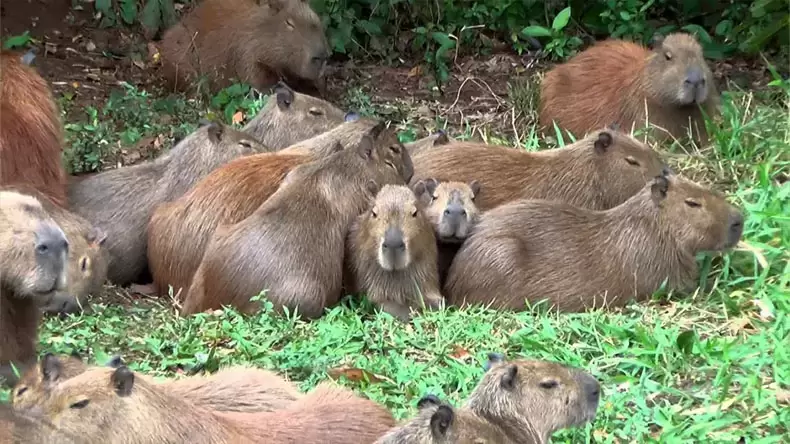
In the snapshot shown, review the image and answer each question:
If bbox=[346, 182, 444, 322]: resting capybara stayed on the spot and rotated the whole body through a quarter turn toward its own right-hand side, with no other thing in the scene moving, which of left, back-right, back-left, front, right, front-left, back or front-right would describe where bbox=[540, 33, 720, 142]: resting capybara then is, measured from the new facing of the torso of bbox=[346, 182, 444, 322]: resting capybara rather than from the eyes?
back-right

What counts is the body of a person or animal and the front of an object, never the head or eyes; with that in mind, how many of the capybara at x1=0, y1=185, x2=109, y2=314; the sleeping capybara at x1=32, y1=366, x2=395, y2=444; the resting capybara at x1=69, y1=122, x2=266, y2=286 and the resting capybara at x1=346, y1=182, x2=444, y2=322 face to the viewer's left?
1

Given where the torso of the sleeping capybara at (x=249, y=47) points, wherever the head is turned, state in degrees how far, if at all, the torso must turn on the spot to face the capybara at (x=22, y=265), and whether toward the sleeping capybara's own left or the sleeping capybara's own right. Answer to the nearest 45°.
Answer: approximately 90° to the sleeping capybara's own right

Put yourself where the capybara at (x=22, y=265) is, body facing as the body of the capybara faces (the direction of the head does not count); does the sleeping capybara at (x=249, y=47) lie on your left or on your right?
on your left

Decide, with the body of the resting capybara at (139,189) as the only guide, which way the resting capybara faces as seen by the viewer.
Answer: to the viewer's right

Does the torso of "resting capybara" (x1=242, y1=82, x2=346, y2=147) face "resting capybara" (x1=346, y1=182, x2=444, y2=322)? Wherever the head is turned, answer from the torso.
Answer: no

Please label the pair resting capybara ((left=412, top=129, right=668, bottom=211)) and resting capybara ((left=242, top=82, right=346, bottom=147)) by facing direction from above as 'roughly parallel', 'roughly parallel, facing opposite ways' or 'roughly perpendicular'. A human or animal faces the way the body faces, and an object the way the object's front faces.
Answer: roughly parallel

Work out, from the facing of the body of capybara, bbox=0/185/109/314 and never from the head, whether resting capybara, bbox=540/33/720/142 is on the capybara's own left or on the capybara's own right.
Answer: on the capybara's own left

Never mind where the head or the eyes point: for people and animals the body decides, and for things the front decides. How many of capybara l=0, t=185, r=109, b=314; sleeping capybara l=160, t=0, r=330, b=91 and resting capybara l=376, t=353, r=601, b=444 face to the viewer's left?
0

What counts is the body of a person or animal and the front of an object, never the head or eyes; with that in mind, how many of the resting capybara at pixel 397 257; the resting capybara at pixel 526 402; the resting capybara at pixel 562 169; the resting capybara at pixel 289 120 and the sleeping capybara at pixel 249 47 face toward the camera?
1

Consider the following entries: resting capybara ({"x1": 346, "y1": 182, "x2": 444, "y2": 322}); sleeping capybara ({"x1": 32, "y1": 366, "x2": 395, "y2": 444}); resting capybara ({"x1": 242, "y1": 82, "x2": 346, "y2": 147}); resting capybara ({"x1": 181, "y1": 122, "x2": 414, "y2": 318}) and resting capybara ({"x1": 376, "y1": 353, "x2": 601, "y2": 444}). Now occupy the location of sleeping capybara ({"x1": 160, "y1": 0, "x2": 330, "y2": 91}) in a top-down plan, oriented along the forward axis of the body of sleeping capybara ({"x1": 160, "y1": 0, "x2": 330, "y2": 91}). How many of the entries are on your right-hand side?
5

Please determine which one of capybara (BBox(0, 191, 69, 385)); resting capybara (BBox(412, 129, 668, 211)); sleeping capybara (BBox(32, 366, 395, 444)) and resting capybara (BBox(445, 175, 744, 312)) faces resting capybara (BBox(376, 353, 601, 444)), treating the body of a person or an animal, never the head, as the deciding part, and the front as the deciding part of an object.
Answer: the capybara

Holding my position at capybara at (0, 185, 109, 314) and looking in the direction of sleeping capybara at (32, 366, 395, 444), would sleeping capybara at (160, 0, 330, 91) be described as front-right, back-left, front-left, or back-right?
back-left

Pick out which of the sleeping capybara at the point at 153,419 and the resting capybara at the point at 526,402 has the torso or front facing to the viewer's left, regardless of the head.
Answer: the sleeping capybara

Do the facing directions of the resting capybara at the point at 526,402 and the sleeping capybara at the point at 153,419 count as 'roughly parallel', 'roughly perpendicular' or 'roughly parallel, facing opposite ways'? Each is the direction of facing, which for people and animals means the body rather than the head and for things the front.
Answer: roughly parallel, facing opposite ways

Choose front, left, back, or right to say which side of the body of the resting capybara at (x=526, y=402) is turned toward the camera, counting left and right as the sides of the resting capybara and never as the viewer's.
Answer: right

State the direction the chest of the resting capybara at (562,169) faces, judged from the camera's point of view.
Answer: to the viewer's right

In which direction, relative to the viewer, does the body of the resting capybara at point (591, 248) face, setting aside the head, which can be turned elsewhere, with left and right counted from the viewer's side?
facing to the right of the viewer

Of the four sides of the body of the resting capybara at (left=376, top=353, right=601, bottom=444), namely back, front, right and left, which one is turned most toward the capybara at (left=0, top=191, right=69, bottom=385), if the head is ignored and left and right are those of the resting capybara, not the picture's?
back

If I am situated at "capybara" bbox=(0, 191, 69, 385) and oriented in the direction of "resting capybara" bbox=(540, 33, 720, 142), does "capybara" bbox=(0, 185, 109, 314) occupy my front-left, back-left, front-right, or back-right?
front-left
